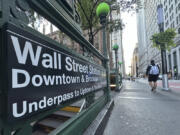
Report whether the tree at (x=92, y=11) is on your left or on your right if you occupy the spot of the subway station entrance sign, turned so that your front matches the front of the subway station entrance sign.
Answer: on your left

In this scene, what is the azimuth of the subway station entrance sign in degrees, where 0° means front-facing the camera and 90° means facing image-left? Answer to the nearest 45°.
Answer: approximately 315°

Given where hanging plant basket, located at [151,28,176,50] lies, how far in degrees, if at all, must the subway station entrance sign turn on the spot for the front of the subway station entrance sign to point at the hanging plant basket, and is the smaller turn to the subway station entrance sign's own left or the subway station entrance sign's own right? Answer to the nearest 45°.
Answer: approximately 90° to the subway station entrance sign's own left
